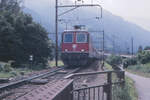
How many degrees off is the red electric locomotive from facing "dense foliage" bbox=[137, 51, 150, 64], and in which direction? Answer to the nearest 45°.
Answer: approximately 135° to its left

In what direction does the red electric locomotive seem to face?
toward the camera
